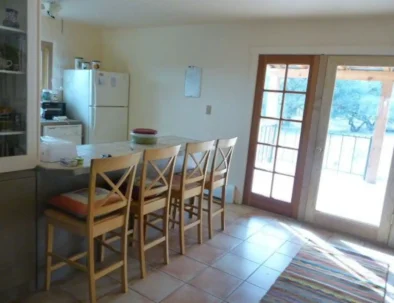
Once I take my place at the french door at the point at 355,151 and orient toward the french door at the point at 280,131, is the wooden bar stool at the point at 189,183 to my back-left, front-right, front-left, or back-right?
front-left

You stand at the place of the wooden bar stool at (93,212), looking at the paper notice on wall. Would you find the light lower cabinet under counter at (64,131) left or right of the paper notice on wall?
left

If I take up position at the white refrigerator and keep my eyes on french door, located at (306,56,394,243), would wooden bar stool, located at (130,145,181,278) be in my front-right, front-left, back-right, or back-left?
front-right

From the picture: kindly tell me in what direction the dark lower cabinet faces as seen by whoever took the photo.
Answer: facing the viewer and to the right of the viewer

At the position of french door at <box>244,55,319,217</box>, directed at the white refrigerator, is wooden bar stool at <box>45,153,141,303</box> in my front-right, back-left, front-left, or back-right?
front-left

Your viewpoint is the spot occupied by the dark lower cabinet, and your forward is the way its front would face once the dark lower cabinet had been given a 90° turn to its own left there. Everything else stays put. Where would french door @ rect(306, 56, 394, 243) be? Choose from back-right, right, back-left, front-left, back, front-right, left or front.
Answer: front-right

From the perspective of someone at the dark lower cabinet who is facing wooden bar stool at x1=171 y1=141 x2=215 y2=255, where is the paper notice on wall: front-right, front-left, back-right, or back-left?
front-left

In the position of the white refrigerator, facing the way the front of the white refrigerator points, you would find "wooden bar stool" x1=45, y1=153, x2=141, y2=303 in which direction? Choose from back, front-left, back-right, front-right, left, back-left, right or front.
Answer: front-right

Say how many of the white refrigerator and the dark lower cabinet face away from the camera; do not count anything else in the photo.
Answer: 0

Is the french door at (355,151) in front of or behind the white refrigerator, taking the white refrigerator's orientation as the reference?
in front

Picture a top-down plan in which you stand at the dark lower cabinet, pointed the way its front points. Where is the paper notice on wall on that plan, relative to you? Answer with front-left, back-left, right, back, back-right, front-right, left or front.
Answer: left

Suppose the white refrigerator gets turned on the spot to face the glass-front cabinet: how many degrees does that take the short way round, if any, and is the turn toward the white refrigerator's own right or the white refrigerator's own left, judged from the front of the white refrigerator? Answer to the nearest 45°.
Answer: approximately 45° to the white refrigerator's own right

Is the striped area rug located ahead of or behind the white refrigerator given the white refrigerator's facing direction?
ahead
